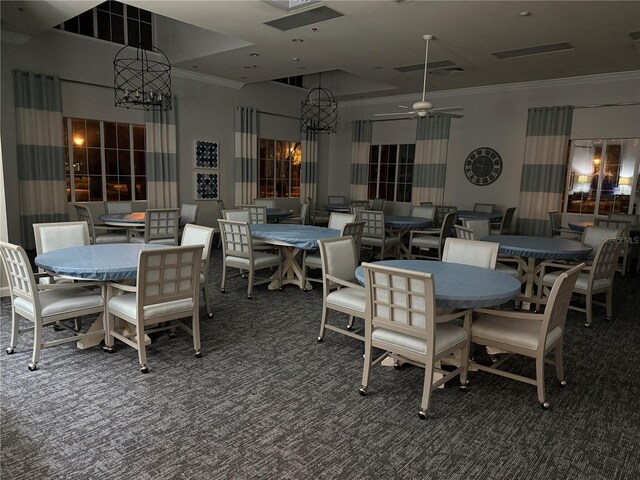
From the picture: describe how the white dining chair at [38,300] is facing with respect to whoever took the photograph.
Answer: facing away from the viewer and to the right of the viewer

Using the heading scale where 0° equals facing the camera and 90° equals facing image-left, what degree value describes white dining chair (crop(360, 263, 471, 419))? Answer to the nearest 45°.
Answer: approximately 225°

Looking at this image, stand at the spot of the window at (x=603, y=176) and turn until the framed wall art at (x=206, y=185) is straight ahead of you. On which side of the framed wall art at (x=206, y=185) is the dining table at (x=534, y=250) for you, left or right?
left

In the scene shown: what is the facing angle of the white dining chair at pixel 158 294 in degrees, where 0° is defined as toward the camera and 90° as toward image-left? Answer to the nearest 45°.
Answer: approximately 135°

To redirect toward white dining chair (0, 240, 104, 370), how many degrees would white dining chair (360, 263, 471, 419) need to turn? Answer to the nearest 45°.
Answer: approximately 135° to its left

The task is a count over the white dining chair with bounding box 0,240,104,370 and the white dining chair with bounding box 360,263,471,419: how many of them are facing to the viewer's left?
0

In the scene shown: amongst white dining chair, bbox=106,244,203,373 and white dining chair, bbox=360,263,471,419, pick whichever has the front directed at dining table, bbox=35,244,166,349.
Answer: white dining chair, bbox=106,244,203,373

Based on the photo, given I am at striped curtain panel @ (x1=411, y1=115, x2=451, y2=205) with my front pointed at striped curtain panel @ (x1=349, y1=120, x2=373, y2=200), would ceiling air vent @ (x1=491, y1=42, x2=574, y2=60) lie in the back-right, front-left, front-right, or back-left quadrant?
back-left

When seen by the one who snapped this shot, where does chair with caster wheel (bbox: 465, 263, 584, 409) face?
facing away from the viewer and to the left of the viewer

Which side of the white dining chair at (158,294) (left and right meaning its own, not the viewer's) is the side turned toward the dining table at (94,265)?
front

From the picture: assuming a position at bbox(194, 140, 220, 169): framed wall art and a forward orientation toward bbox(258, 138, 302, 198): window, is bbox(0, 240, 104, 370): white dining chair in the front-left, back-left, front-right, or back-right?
back-right

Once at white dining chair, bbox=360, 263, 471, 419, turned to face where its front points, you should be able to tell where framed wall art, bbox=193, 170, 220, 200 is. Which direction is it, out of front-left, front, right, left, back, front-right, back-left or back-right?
left

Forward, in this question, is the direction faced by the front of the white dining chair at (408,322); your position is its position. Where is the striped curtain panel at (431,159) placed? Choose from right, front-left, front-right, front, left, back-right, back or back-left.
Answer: front-left

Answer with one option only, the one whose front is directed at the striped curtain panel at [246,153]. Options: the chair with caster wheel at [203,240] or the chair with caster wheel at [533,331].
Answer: the chair with caster wheel at [533,331]

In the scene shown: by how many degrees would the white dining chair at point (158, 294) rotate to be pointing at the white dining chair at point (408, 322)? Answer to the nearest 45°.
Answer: approximately 180°

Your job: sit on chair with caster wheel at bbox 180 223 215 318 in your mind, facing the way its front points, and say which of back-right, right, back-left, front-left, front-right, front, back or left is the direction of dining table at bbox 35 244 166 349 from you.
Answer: front
